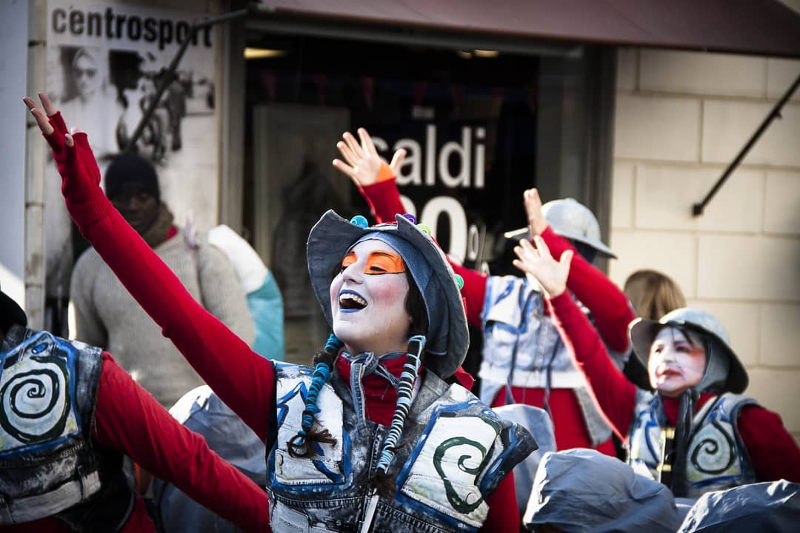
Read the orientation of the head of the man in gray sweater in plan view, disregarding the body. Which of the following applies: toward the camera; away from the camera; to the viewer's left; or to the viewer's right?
toward the camera

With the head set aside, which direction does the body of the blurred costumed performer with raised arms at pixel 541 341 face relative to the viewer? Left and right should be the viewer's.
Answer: facing the viewer and to the left of the viewer

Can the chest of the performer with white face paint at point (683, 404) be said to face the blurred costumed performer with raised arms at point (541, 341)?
no

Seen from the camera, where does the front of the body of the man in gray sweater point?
toward the camera

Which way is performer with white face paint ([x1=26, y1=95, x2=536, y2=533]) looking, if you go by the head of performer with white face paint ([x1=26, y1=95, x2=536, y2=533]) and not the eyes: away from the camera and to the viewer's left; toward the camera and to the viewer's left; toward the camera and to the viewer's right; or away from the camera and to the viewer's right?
toward the camera and to the viewer's left

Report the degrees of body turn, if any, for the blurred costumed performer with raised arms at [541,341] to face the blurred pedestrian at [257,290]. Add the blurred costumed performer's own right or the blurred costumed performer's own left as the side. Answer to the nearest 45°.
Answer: approximately 90° to the blurred costumed performer's own right

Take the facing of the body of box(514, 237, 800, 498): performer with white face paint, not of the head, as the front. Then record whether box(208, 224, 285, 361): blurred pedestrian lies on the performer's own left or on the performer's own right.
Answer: on the performer's own right

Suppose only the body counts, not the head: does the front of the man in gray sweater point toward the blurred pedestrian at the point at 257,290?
no

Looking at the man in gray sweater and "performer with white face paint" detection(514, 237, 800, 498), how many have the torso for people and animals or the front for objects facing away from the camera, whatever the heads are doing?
0

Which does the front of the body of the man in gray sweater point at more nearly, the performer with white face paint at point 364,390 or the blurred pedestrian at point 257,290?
the performer with white face paint

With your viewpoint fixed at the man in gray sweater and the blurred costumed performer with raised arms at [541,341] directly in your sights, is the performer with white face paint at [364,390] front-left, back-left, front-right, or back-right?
front-right

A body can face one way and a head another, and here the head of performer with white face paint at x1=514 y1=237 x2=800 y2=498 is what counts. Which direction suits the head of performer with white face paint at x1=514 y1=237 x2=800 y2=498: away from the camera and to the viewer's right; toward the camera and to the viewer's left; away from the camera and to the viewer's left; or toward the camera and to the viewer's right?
toward the camera and to the viewer's left

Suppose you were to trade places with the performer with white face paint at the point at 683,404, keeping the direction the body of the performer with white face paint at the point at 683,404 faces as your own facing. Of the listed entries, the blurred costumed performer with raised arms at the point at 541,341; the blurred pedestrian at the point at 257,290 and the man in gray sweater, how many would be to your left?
0

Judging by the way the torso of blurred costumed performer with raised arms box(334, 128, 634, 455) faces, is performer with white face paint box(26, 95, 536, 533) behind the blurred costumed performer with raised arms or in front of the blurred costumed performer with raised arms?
in front
